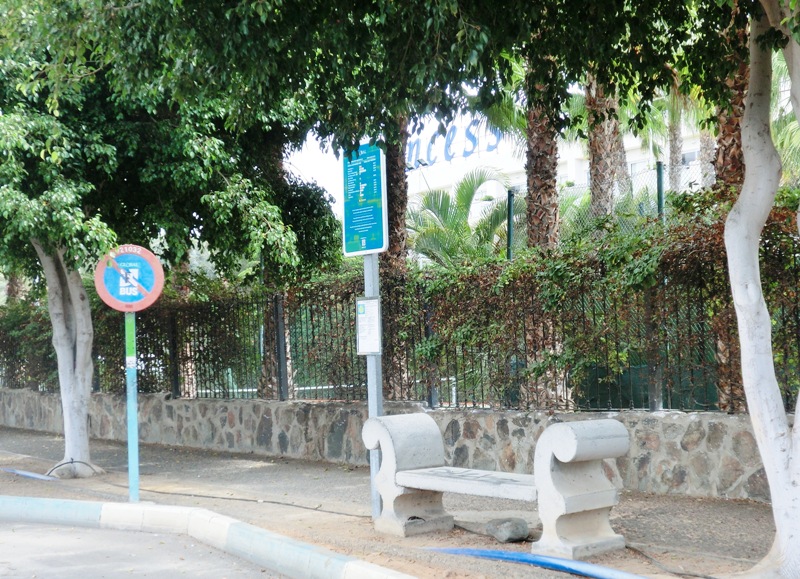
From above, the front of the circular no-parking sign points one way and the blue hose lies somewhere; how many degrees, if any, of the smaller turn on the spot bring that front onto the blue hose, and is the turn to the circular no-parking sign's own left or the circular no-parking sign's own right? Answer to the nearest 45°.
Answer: approximately 45° to the circular no-parking sign's own left

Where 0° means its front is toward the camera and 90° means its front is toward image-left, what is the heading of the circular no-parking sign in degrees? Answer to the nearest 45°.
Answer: approximately 0°

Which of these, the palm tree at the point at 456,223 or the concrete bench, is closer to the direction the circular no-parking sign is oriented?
the concrete bench
